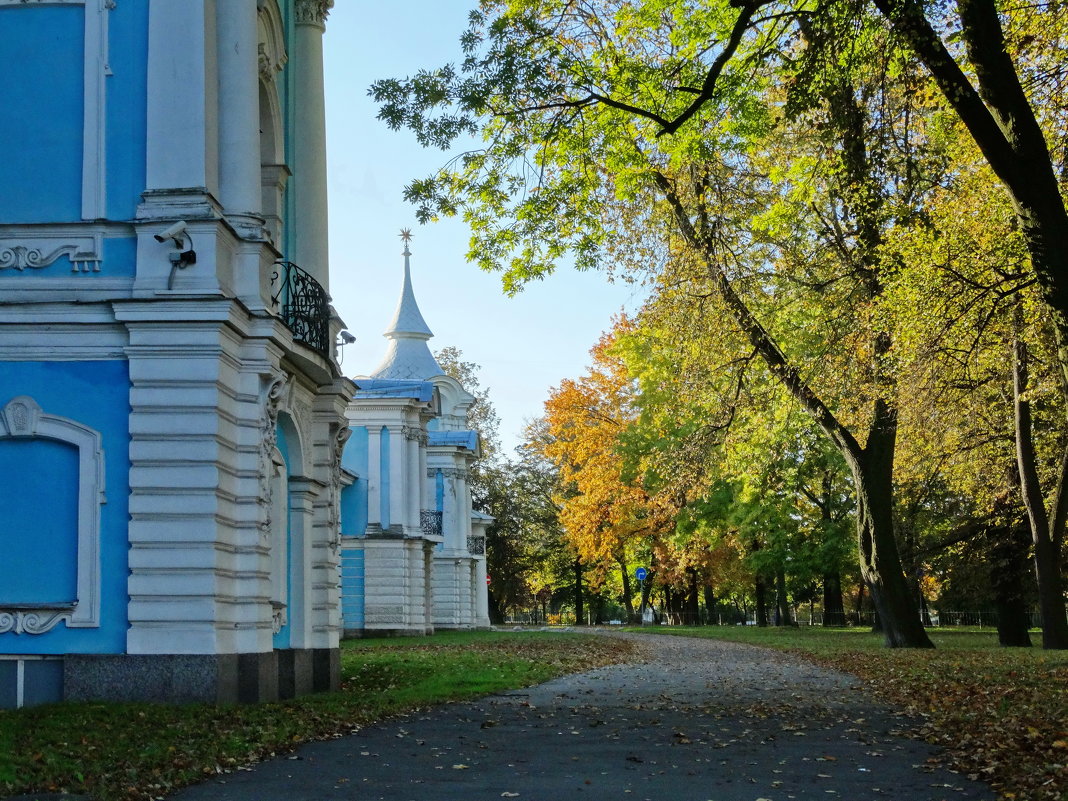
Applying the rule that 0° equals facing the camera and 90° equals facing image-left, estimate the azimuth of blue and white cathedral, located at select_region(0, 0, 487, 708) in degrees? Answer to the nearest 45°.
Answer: approximately 270°

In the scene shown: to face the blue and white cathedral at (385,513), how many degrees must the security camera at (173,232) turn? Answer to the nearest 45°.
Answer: approximately 135° to its right

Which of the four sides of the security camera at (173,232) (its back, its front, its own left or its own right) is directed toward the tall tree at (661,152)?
back
